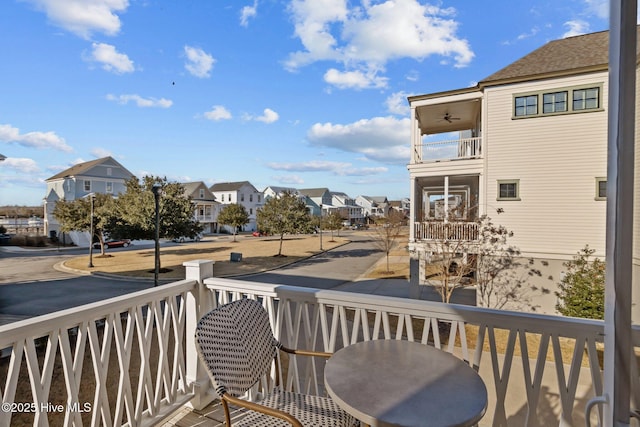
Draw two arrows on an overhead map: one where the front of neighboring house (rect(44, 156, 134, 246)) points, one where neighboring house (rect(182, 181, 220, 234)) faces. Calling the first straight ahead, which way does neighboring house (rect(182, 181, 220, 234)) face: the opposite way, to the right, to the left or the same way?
the same way

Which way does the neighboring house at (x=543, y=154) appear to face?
to the viewer's left

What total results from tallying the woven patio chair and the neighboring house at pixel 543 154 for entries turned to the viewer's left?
1

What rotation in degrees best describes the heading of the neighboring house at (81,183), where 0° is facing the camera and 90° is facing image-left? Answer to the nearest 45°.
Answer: approximately 315°

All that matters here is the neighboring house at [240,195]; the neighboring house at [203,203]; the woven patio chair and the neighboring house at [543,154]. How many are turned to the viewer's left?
1

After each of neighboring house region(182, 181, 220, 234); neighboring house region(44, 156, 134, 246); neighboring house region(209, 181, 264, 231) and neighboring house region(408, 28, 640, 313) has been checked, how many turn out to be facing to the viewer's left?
1

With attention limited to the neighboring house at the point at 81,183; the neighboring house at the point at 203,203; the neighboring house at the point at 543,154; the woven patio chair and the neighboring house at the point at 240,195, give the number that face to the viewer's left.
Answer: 1
